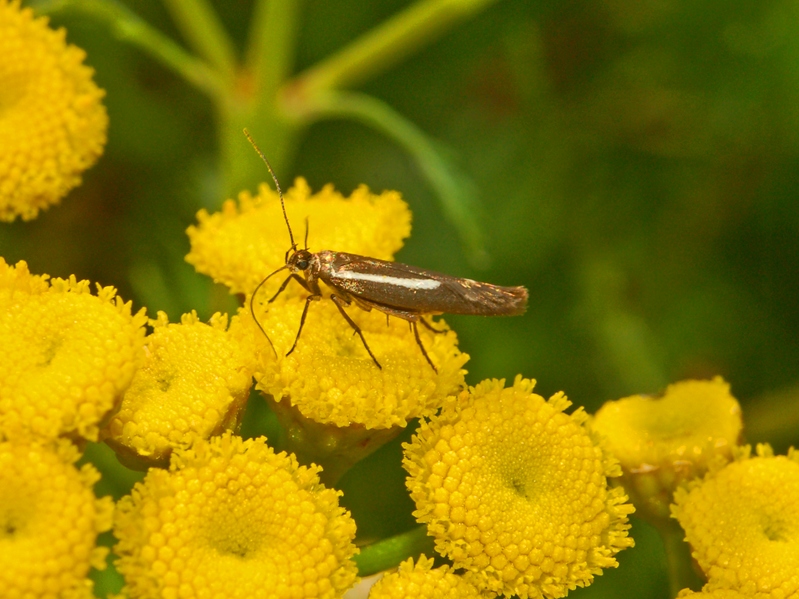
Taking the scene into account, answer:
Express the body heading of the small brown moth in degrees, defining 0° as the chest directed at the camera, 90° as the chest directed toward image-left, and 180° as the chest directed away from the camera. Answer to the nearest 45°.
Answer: approximately 90°

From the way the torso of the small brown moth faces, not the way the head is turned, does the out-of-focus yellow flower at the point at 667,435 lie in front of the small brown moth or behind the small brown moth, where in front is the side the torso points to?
behind

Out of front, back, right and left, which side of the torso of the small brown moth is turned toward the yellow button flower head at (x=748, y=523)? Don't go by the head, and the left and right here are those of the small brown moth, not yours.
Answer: back

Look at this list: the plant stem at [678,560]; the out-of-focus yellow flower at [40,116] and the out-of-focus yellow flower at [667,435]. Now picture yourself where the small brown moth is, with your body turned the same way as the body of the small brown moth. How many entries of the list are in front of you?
1

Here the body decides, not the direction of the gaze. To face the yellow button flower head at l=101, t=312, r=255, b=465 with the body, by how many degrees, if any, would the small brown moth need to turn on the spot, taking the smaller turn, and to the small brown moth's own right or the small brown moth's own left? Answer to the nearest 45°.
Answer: approximately 45° to the small brown moth's own left

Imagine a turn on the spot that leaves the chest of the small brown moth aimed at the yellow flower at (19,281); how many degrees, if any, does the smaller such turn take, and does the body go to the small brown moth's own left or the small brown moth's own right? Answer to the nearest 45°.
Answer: approximately 45° to the small brown moth's own left
